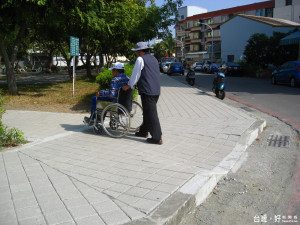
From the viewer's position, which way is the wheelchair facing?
facing away from the viewer and to the left of the viewer

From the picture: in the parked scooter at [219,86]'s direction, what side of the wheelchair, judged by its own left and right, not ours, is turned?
right

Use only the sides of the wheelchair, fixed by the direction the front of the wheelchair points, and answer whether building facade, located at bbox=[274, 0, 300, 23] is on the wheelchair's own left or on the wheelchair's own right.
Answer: on the wheelchair's own right

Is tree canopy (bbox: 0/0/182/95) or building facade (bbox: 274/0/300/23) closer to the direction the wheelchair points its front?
the tree canopy

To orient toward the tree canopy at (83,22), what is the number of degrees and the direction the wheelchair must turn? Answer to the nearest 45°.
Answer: approximately 45° to its right

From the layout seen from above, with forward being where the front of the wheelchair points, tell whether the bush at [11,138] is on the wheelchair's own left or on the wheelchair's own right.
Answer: on the wheelchair's own left
